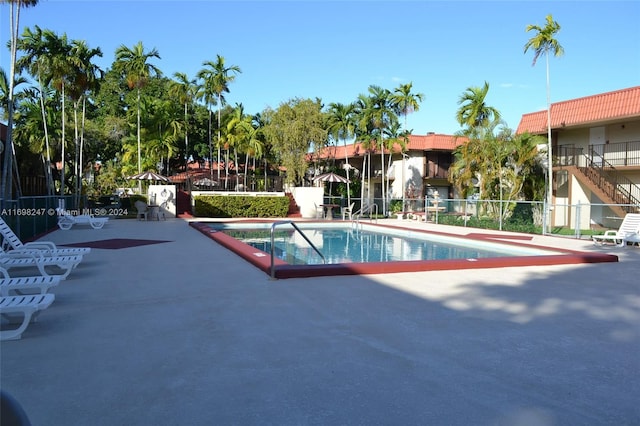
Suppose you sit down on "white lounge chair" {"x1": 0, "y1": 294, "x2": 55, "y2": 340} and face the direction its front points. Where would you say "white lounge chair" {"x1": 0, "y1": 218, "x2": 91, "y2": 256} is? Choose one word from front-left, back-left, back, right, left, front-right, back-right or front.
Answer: left

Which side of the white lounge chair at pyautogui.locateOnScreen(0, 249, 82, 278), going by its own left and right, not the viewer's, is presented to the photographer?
right

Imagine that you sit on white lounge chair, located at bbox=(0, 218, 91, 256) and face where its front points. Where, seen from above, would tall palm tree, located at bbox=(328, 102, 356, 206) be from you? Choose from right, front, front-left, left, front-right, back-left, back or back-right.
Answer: front-left

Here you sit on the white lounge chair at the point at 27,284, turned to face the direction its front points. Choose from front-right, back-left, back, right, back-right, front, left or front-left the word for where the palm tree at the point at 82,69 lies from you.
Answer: left

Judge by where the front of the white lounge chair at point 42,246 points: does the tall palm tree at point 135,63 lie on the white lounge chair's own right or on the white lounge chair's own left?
on the white lounge chair's own left

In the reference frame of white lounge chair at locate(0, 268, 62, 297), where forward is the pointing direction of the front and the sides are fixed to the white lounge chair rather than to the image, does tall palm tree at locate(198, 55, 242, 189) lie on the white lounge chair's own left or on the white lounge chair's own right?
on the white lounge chair's own left

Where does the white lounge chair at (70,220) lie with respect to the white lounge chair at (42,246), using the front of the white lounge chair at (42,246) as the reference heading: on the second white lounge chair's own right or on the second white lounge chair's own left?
on the second white lounge chair's own left

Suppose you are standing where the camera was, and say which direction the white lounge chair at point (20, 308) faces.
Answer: facing to the right of the viewer

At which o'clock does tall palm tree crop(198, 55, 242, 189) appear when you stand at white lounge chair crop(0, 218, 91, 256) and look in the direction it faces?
The tall palm tree is roughly at 10 o'clock from the white lounge chair.

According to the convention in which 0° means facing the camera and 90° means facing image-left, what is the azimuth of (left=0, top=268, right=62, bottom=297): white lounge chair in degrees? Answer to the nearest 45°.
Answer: approximately 270°

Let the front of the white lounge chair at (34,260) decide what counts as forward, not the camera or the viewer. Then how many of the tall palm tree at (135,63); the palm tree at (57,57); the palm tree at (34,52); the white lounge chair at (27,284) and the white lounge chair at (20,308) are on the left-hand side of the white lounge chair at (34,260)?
3

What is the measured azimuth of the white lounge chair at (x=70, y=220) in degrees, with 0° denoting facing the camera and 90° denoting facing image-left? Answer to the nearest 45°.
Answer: approximately 270°

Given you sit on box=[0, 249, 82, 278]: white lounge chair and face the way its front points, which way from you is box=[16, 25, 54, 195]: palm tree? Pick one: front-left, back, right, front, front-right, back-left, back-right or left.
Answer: left

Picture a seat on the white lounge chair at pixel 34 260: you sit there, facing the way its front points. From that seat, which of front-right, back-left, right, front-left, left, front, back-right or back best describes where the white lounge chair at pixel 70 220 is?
left

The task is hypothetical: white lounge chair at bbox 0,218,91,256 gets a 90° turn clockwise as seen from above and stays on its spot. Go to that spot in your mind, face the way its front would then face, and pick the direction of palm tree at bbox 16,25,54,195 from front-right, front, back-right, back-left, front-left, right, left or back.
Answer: back

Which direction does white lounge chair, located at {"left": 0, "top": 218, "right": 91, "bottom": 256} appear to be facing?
to the viewer's right
